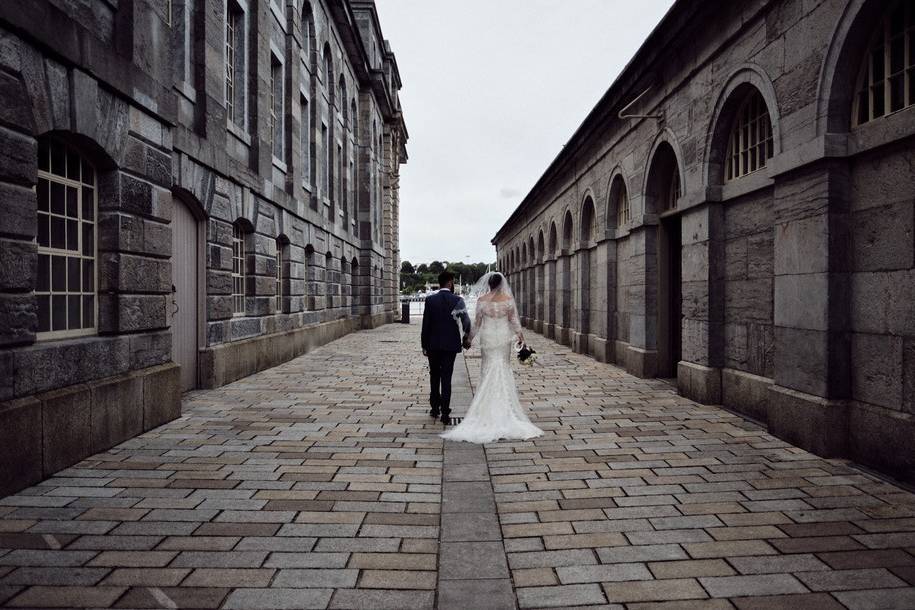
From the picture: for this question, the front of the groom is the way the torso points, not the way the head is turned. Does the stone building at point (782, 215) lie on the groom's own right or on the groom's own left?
on the groom's own right

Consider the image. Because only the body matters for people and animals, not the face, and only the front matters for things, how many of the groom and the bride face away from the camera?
2

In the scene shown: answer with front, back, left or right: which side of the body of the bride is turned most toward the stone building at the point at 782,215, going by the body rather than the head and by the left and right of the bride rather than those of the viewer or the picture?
right

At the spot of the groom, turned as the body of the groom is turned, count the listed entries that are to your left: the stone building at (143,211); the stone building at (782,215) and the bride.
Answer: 1

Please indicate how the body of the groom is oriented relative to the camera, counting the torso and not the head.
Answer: away from the camera

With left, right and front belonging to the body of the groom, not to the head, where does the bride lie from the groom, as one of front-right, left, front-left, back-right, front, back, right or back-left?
back-right

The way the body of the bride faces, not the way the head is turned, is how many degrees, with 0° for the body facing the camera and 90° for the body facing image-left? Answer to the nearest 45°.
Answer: approximately 180°

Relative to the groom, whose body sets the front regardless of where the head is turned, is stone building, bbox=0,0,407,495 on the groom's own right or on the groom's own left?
on the groom's own left

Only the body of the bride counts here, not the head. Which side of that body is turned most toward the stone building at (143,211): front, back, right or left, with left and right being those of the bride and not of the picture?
left
